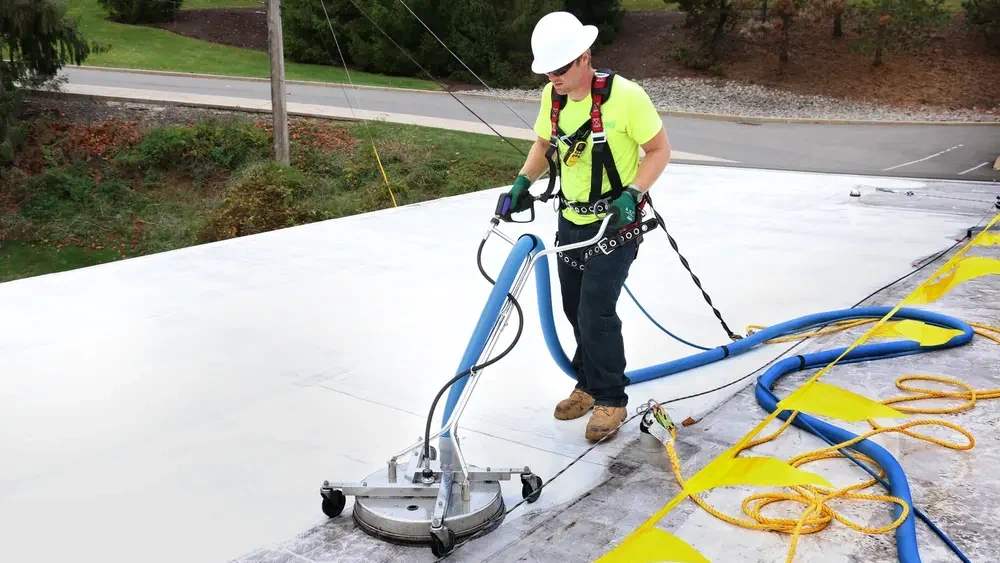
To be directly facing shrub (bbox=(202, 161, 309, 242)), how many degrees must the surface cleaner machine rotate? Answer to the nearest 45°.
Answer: approximately 135° to its right

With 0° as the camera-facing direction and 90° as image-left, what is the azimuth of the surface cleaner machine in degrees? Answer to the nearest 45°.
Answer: approximately 45°

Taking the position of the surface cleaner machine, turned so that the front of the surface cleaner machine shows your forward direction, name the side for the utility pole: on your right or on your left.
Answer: on your right

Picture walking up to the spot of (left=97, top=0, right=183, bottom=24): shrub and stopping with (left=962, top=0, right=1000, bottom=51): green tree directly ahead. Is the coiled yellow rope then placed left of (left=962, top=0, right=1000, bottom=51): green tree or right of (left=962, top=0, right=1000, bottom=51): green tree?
right

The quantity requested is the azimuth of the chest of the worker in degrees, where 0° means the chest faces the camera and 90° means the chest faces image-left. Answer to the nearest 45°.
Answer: approximately 45°

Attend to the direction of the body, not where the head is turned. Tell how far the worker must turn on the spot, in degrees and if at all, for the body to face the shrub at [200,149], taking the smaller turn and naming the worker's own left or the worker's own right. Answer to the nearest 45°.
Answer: approximately 90° to the worker's own right
